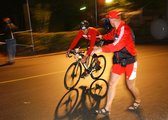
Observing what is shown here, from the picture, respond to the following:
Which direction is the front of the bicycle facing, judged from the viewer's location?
facing the viewer and to the left of the viewer

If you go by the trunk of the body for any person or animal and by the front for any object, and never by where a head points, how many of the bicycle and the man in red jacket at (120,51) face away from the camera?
0

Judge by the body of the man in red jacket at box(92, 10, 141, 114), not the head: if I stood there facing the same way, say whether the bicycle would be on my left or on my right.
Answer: on my right

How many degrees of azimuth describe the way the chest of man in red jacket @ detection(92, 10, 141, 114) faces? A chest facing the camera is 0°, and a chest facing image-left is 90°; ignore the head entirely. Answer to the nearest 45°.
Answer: approximately 90°

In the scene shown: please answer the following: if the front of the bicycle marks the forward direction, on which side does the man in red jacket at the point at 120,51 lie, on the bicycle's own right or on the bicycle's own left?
on the bicycle's own left
